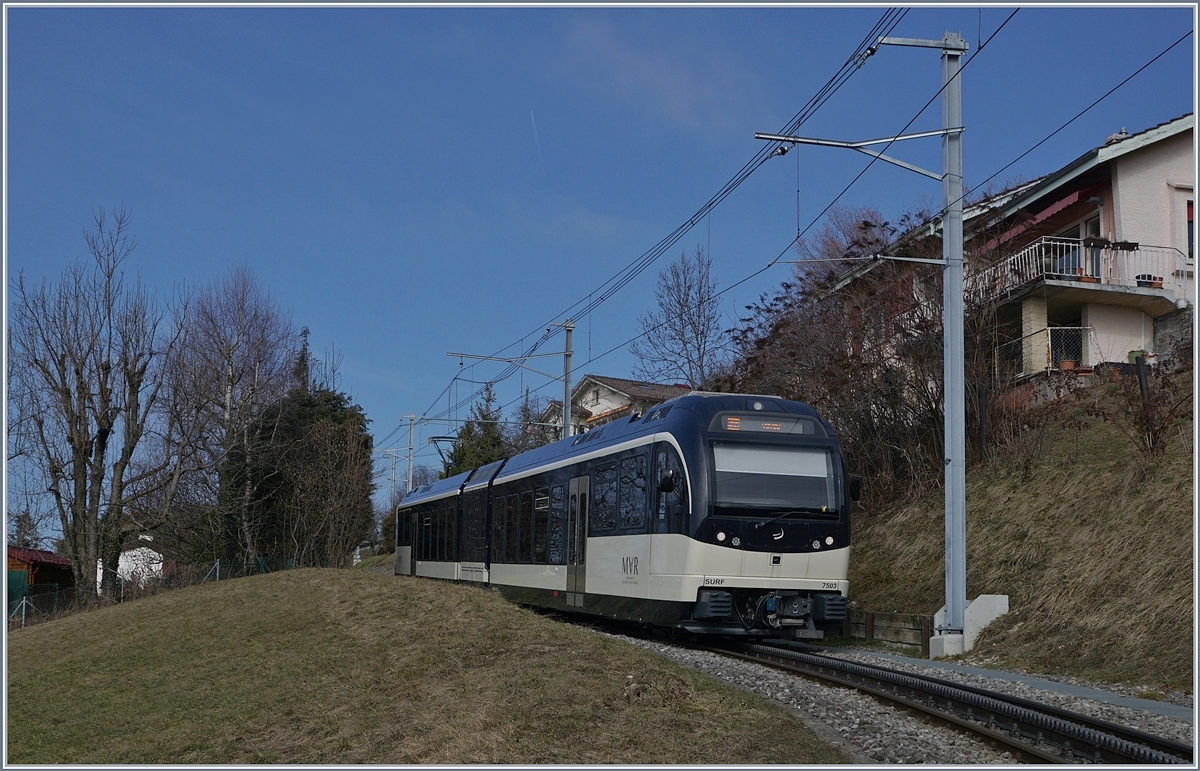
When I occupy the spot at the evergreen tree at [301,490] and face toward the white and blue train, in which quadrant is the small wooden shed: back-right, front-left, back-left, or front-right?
back-right

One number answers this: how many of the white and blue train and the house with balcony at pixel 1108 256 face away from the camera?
0

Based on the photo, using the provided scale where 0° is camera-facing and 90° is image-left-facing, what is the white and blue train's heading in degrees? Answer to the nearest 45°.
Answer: approximately 315°

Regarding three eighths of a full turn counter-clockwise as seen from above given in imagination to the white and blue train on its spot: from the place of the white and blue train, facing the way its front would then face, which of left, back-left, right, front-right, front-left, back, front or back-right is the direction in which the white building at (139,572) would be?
front-left

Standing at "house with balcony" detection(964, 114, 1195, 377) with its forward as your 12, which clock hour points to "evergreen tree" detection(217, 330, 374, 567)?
The evergreen tree is roughly at 2 o'clock from the house with balcony.

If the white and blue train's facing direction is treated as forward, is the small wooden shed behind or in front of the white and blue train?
behind

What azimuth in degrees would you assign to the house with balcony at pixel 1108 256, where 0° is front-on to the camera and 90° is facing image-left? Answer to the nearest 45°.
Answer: approximately 45°

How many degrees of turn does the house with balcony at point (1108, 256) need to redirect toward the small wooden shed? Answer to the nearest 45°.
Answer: approximately 45° to its right

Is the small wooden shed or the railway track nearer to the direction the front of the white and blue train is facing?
the railway track

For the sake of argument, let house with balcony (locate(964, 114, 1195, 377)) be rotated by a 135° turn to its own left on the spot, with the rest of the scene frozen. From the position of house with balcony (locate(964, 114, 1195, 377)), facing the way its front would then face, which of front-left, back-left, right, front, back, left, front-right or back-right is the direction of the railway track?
right

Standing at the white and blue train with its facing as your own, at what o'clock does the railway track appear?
The railway track is roughly at 1 o'clock from the white and blue train.

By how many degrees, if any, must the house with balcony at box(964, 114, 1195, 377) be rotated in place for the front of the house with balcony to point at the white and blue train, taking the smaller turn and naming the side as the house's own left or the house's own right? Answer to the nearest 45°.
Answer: approximately 45° to the house's own left

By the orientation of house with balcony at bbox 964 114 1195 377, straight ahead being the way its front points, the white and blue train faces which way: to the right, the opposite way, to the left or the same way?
to the left

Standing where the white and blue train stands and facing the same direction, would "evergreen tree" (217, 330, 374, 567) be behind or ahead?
behind
